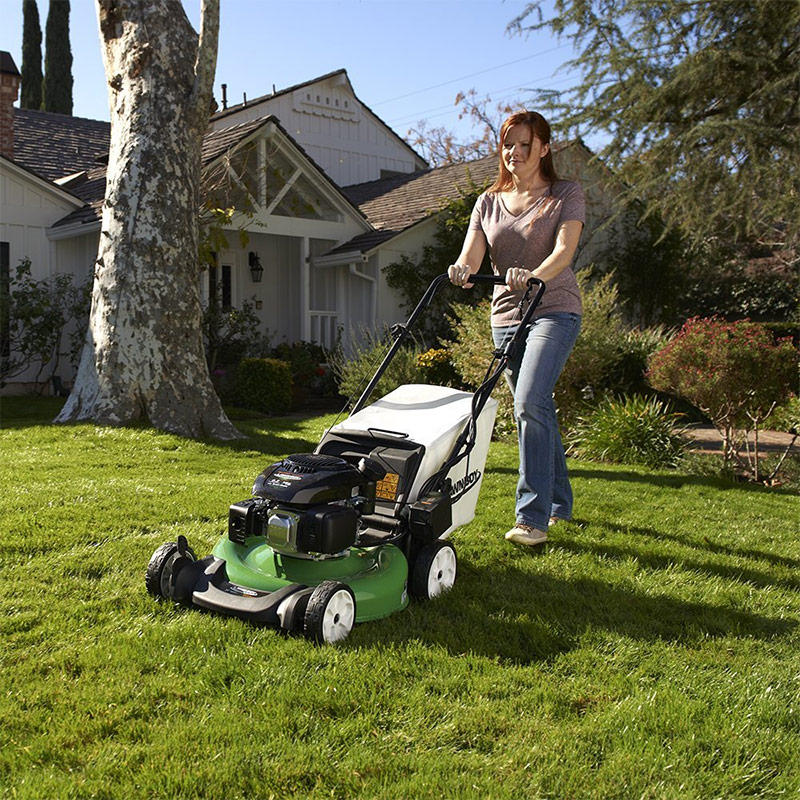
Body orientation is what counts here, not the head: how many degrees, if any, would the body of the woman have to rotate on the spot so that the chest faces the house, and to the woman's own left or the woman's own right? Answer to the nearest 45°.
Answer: approximately 135° to the woman's own right

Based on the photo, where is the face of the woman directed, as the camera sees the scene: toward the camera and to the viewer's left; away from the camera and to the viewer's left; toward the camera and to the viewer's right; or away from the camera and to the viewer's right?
toward the camera and to the viewer's left

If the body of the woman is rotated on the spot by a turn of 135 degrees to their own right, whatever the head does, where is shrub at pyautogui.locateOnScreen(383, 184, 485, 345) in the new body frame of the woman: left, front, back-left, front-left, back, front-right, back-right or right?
front

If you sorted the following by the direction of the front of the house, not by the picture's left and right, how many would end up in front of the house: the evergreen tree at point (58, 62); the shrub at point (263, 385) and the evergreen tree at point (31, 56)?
1

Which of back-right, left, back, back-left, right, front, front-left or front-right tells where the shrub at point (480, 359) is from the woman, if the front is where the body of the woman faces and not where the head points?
back-right

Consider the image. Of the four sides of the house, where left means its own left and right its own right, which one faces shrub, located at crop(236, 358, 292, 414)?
front

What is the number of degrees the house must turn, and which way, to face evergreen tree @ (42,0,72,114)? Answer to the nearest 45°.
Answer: approximately 135° to its right

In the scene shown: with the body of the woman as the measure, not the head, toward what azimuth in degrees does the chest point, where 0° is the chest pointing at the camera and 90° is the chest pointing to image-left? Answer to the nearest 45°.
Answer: approximately 45°

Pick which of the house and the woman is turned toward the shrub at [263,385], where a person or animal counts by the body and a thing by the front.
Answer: the house

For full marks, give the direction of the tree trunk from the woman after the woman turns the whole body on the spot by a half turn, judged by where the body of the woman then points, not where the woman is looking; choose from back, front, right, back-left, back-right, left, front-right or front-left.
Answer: left

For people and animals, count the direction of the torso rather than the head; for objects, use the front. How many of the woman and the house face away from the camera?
0

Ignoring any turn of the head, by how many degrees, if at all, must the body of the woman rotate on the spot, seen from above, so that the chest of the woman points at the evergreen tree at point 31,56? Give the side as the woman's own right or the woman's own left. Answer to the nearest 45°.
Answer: approximately 90° to the woman's own right

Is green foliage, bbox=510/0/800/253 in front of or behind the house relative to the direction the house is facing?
in front

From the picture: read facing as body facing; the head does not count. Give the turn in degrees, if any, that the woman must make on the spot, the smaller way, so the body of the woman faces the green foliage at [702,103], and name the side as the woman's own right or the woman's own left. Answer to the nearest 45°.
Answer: approximately 135° to the woman's own right
